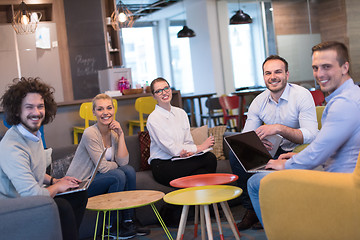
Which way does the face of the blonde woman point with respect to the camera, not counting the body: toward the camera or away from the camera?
toward the camera

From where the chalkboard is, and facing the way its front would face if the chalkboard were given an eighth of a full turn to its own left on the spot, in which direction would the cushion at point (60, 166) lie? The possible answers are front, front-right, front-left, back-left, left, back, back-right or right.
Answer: front-right

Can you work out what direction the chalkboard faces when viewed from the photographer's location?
facing the viewer

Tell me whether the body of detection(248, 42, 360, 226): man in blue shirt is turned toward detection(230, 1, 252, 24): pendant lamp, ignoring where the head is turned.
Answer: no

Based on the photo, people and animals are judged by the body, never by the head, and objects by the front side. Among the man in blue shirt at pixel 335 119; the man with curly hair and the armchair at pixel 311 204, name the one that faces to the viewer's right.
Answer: the man with curly hair

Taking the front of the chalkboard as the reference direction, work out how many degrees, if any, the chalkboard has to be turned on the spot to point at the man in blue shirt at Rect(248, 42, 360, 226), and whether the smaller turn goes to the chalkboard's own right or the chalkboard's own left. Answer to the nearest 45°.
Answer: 0° — it already faces them

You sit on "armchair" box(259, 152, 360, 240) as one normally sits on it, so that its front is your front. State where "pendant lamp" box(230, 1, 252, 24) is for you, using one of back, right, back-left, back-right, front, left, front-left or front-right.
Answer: right

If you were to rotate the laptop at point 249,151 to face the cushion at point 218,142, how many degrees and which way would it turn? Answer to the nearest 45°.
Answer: approximately 135° to its left

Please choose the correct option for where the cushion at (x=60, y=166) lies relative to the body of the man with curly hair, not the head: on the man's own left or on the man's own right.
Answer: on the man's own left

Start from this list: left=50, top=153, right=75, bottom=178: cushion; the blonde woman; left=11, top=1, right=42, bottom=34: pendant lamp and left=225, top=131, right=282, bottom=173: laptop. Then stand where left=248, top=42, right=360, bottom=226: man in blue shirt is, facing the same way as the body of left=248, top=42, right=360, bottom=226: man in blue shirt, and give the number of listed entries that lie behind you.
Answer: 0

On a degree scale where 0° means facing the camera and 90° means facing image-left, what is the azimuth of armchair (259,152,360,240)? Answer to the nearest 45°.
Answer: approximately 90°

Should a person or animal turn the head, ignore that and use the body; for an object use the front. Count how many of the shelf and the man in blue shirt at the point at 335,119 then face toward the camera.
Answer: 1

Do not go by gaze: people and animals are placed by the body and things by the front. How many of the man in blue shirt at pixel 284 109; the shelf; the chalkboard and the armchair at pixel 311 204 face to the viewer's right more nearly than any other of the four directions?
0
